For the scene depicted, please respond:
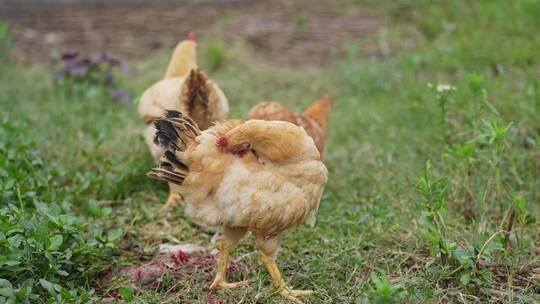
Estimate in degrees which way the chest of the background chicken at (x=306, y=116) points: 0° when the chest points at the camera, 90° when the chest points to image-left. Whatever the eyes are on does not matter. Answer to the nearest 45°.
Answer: approximately 90°

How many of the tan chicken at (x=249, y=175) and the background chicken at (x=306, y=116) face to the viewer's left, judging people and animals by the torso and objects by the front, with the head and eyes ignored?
1

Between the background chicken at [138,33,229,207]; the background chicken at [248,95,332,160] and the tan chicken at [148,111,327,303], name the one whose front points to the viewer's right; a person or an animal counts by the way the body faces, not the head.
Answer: the tan chicken

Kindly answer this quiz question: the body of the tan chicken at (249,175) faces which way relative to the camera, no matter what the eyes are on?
to the viewer's right

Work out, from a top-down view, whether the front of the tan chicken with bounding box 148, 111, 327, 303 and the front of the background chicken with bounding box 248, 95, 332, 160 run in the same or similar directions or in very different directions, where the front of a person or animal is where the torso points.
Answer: very different directions

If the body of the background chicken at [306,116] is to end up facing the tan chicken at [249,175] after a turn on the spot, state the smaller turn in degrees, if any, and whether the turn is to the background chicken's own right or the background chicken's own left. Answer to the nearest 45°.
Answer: approximately 90° to the background chicken's own left

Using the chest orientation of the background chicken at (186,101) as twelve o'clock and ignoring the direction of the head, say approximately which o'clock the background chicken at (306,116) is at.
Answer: the background chicken at (306,116) is roughly at 4 o'clock from the background chicken at (186,101).

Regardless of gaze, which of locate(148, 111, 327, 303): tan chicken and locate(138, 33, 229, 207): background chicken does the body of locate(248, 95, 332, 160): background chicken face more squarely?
the background chicken
